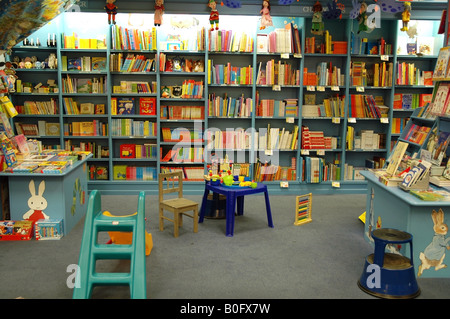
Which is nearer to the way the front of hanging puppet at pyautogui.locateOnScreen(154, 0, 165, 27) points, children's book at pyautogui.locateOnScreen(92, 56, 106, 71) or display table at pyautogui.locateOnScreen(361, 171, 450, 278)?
the display table

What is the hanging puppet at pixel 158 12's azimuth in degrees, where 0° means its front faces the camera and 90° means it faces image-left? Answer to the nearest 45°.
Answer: approximately 0°

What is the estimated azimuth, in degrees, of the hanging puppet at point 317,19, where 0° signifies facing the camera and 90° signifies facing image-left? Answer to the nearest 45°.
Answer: approximately 0°

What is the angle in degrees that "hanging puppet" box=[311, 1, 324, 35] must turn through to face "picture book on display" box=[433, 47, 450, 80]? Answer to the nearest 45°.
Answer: approximately 45° to its left

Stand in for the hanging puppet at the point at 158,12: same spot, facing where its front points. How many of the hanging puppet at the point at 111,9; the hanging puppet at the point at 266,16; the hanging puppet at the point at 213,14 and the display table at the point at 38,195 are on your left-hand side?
2
